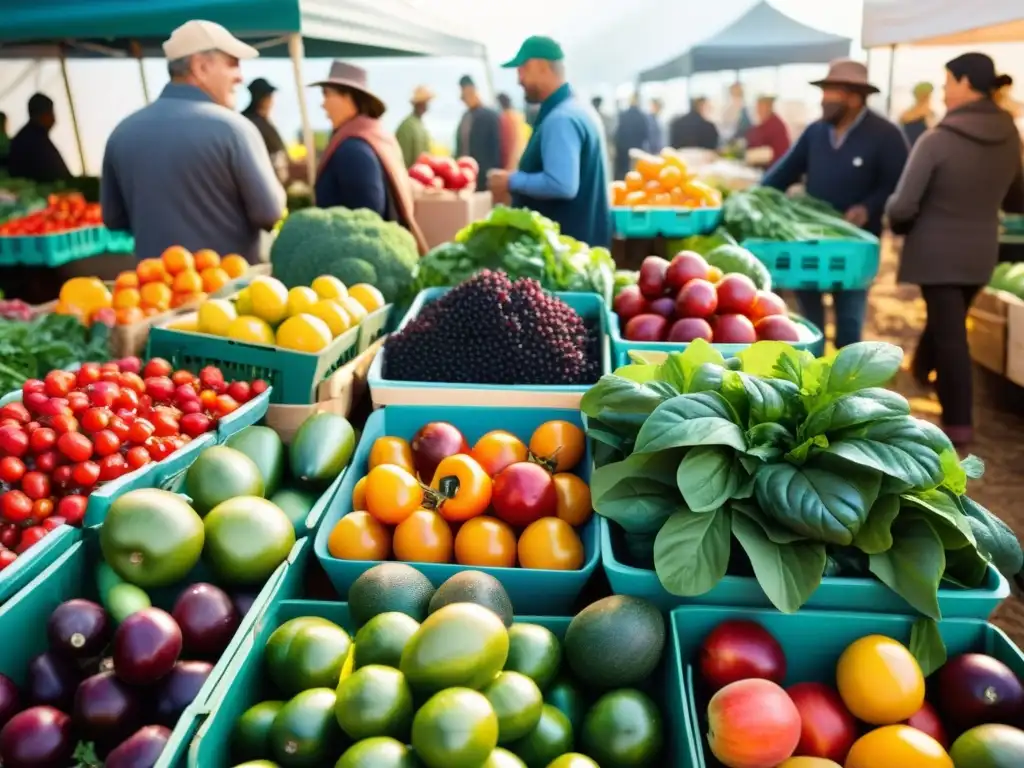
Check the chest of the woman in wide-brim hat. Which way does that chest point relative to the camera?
to the viewer's left

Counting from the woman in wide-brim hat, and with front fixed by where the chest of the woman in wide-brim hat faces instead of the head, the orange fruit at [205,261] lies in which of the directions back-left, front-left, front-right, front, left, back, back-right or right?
front-left

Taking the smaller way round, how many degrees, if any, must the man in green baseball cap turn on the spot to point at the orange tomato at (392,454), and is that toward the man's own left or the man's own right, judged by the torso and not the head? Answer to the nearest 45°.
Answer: approximately 90° to the man's own left

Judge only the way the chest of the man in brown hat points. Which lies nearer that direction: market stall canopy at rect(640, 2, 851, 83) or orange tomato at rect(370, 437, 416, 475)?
the orange tomato

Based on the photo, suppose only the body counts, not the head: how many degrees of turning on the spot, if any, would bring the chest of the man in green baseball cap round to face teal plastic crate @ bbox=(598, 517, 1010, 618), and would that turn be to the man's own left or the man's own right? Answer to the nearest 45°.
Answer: approximately 90° to the man's own left

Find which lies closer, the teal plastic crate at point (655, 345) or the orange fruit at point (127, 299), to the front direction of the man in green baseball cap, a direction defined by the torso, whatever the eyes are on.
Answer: the orange fruit

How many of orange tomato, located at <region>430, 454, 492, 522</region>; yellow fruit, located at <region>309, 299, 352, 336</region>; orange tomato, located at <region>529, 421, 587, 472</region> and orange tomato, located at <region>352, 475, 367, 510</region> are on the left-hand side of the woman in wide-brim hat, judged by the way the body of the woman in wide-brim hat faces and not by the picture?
4

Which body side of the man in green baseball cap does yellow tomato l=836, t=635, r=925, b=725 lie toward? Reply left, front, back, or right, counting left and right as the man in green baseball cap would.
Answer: left

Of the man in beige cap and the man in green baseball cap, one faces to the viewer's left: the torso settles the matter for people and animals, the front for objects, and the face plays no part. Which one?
the man in green baseball cap

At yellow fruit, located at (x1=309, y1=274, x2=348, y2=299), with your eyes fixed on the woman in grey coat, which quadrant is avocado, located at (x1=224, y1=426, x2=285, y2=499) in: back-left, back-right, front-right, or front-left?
back-right

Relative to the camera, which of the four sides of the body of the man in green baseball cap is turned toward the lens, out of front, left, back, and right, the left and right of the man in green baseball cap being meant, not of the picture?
left

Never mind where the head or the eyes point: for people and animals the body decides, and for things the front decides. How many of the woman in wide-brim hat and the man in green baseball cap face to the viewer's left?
2

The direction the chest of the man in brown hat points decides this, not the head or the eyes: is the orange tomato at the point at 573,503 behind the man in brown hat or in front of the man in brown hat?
in front

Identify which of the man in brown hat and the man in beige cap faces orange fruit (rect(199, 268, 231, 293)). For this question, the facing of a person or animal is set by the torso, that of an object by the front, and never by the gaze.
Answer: the man in brown hat

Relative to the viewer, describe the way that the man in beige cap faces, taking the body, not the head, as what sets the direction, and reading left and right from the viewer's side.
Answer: facing away from the viewer and to the right of the viewer

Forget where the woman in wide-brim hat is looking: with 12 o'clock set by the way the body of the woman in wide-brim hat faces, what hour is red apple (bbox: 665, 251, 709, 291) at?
The red apple is roughly at 8 o'clock from the woman in wide-brim hat.
